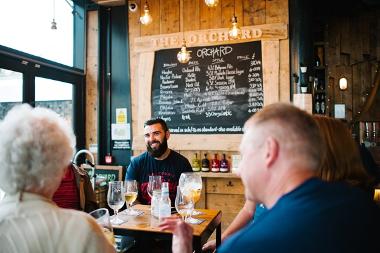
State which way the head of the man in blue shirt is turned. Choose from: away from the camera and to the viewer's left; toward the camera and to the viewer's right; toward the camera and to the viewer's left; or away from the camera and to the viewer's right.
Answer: away from the camera and to the viewer's left

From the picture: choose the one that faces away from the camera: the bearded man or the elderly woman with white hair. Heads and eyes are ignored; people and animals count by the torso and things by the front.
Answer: the elderly woman with white hair

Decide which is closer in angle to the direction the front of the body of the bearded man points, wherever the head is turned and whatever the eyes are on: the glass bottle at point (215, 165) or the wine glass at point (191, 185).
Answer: the wine glass

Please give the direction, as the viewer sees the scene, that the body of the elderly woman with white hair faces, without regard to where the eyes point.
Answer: away from the camera

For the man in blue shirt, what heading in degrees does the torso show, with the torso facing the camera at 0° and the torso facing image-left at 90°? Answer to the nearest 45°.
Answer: approximately 135°

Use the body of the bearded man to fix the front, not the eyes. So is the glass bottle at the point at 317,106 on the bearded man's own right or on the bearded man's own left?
on the bearded man's own left

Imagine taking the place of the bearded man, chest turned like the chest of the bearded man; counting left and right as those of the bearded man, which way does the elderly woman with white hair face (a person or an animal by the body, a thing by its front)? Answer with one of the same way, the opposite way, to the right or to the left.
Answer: the opposite way

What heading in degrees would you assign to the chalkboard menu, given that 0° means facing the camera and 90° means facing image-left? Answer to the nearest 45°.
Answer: approximately 0°
